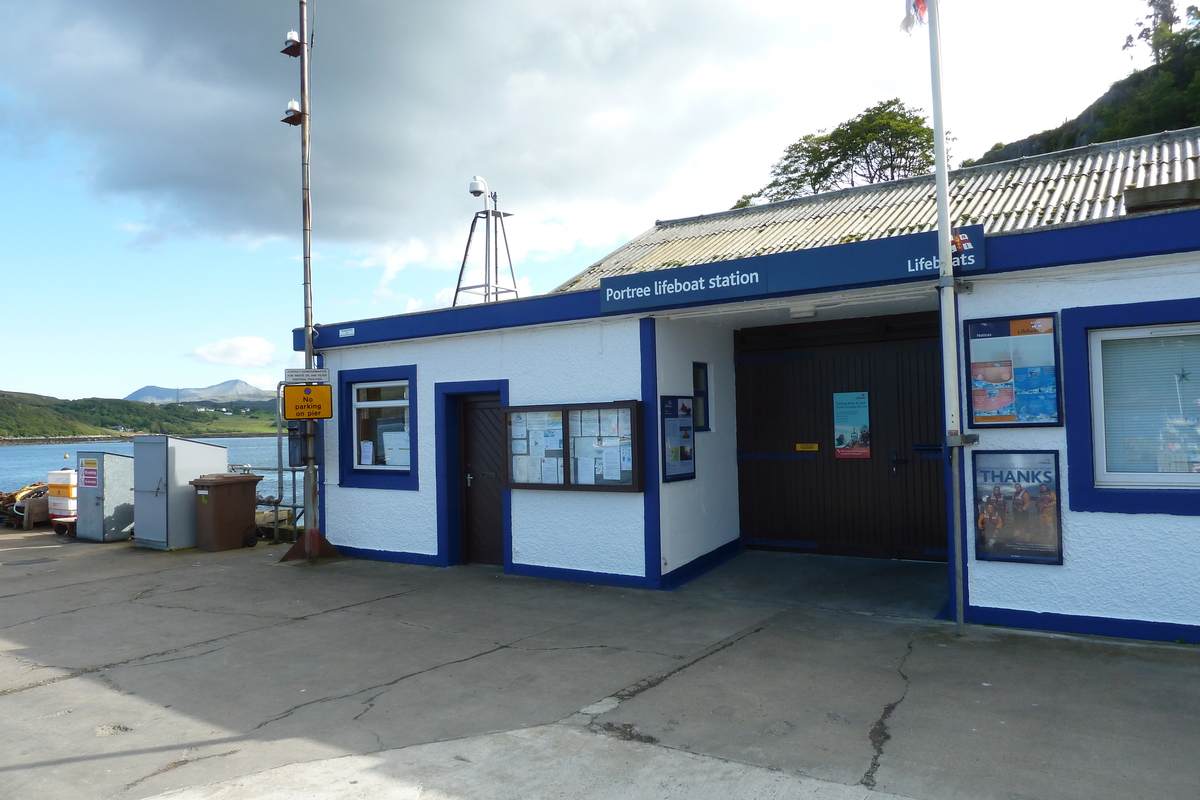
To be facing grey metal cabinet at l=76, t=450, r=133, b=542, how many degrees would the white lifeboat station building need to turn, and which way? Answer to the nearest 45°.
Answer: approximately 45° to its right

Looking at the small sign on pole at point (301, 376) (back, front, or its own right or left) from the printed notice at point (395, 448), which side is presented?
left

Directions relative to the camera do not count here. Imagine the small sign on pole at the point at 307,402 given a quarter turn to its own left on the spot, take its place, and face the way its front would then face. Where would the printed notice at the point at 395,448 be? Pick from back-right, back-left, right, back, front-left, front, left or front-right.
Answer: front

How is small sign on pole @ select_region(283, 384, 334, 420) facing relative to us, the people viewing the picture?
facing the viewer

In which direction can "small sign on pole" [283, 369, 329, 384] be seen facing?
toward the camera

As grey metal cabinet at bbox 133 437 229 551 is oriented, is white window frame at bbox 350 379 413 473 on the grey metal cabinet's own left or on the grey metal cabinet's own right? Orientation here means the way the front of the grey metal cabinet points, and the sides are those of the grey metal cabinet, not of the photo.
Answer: on the grey metal cabinet's own left

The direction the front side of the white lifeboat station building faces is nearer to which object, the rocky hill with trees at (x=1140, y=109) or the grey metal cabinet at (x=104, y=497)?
the grey metal cabinet

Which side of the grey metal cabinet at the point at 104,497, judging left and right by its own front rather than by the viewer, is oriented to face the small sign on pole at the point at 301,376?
left

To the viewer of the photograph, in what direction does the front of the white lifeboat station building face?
facing the viewer and to the left of the viewer

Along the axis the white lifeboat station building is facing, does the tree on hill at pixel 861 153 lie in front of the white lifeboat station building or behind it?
behind

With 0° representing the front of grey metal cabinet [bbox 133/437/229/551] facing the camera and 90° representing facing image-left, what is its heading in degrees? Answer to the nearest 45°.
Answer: approximately 45°

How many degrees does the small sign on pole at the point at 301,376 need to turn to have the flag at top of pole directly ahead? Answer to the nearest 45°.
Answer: approximately 45° to its left
